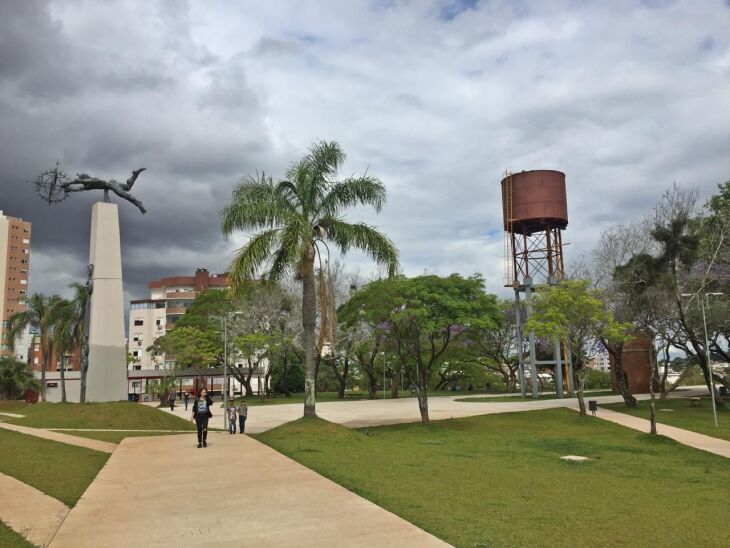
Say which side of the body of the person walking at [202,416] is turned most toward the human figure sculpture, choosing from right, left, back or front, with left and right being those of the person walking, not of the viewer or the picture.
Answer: back

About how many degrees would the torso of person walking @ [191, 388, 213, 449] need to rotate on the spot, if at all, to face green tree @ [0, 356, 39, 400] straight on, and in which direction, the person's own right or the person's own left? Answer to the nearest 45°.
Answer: approximately 180°

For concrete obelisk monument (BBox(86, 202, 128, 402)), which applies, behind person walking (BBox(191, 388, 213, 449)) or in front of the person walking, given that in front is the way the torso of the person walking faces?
behind

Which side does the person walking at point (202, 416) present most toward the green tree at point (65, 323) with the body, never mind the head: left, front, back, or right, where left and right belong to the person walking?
back

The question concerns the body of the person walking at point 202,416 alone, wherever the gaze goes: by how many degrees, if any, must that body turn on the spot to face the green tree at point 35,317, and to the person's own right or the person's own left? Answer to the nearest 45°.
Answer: approximately 180°

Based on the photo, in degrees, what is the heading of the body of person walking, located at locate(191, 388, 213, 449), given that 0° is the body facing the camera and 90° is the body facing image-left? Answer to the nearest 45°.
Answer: approximately 0°

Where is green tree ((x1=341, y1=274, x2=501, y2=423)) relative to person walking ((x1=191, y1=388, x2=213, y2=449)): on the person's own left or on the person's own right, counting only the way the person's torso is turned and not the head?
on the person's own left
